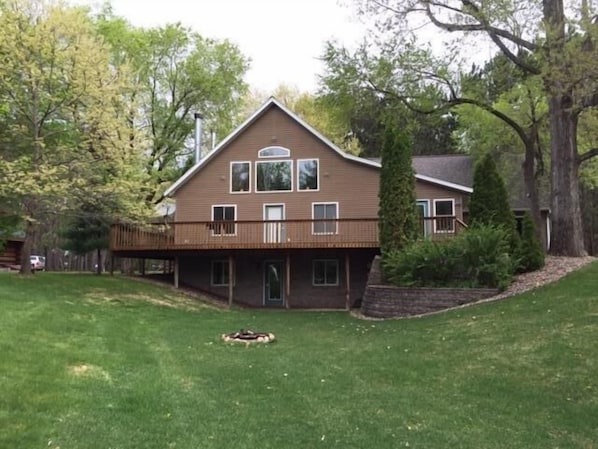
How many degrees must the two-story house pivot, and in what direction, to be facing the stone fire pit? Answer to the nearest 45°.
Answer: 0° — it already faces it

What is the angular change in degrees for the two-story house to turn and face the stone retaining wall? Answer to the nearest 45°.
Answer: approximately 45° to its left

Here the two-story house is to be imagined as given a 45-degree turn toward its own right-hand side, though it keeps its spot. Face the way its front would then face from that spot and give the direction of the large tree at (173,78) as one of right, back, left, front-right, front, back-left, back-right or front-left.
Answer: right

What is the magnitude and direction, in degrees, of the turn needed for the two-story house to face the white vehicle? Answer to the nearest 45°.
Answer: approximately 135° to its right

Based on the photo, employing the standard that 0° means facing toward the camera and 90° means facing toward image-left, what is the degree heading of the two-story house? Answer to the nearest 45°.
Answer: approximately 0°

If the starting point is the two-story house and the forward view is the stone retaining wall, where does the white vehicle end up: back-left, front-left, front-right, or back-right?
back-right
